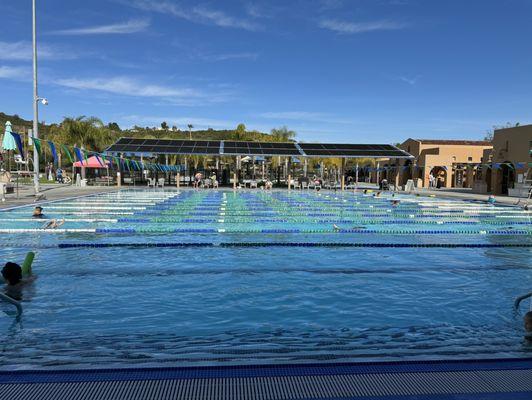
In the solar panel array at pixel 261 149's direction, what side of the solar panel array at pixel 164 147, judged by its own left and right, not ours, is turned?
left

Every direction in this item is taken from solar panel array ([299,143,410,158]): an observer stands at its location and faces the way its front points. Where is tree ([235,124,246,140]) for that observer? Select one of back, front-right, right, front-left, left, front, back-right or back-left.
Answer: back-right

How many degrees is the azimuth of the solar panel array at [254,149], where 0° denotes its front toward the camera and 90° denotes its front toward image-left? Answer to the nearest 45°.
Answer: approximately 0°

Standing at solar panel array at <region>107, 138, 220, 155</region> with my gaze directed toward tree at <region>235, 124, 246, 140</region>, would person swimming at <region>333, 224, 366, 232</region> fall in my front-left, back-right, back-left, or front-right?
back-right

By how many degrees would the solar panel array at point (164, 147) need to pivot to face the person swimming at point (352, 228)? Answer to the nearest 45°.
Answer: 0° — it already faces them

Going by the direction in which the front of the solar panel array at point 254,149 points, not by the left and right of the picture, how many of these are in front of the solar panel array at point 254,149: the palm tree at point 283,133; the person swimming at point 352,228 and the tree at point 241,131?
1

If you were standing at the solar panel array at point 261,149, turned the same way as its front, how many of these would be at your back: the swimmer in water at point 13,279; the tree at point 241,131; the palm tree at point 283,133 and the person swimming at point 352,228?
2

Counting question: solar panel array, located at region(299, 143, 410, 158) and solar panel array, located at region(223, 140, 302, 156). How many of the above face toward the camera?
2

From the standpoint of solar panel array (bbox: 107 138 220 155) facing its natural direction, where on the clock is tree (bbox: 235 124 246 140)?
The tree is roughly at 7 o'clock from the solar panel array.

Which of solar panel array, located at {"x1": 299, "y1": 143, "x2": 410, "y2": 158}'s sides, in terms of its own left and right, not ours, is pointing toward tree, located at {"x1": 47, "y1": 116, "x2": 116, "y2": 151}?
right

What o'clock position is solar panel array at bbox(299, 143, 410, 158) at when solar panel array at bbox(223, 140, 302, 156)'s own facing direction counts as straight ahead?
solar panel array at bbox(299, 143, 410, 158) is roughly at 9 o'clock from solar panel array at bbox(223, 140, 302, 156).

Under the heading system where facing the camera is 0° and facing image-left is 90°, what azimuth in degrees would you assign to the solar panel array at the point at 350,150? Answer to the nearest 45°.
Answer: approximately 0°

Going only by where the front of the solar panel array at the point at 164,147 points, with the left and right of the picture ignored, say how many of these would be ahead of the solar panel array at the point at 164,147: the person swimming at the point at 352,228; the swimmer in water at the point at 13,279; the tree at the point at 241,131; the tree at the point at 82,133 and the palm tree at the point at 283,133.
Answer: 2

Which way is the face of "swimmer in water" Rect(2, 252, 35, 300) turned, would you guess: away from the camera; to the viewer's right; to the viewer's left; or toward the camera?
away from the camera
